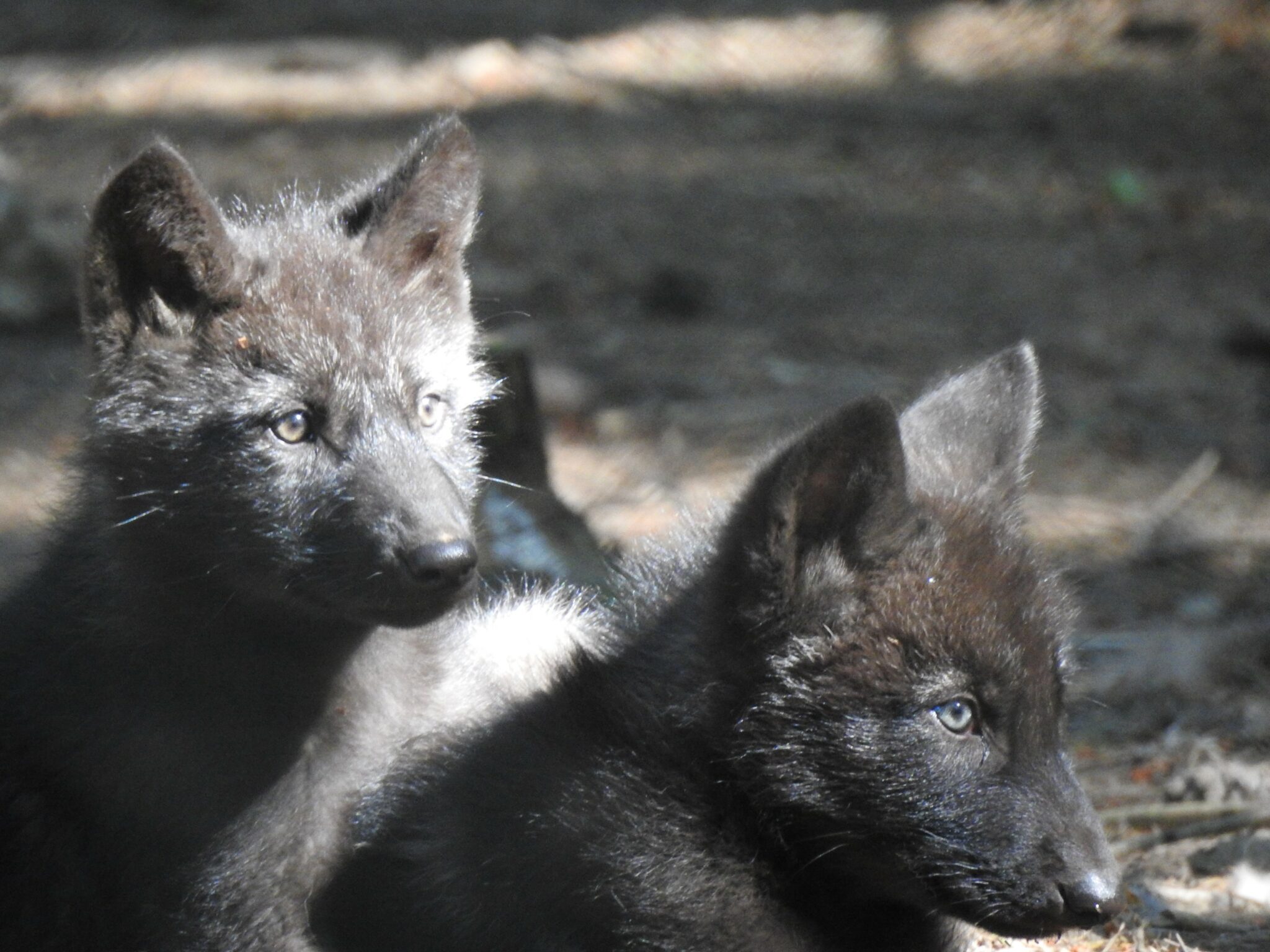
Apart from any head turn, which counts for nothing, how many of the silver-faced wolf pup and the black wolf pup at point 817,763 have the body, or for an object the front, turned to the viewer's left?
0

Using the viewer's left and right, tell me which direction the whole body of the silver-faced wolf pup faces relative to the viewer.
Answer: facing the viewer and to the right of the viewer

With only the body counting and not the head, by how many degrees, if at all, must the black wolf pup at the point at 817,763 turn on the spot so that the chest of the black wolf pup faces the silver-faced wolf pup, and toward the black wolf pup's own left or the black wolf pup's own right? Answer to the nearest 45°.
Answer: approximately 135° to the black wolf pup's own right

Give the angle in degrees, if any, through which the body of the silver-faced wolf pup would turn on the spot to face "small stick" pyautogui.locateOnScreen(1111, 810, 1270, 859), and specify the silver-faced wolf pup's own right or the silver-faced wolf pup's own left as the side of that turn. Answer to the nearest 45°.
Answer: approximately 45° to the silver-faced wolf pup's own left
